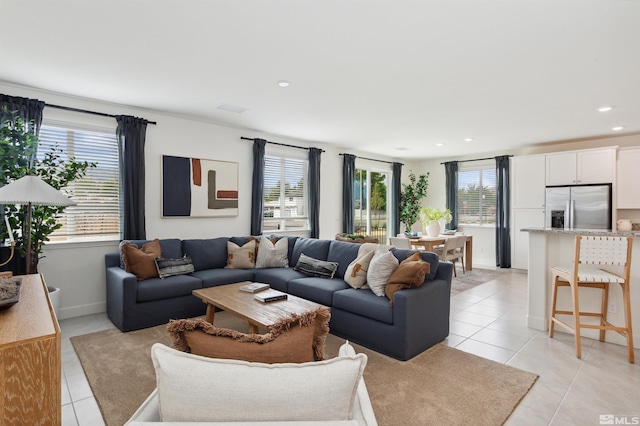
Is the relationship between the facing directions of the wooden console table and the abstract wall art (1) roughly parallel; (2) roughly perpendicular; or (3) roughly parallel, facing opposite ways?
roughly perpendicular

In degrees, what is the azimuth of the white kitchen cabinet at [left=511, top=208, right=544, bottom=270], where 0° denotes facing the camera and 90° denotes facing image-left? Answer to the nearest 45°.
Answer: approximately 0°

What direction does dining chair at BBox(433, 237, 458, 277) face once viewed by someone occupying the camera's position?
facing away from the viewer and to the left of the viewer

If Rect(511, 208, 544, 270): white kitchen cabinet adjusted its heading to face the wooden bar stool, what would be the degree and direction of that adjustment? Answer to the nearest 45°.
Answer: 0° — it already faces it

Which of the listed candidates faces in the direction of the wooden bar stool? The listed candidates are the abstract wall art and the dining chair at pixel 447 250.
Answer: the abstract wall art

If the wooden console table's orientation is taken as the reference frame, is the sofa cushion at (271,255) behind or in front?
in front

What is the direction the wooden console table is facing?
to the viewer's right

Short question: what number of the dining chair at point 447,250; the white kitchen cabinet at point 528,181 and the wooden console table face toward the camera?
1

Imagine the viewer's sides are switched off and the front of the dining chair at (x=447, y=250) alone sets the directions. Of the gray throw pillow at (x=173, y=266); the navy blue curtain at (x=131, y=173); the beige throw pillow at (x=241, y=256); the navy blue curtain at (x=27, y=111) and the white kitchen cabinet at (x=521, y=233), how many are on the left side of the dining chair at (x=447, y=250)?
4

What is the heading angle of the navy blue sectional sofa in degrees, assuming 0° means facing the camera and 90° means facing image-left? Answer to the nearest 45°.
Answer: approximately 0°

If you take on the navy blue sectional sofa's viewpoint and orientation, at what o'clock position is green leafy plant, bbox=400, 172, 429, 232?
The green leafy plant is roughly at 7 o'clock from the navy blue sectional sofa.

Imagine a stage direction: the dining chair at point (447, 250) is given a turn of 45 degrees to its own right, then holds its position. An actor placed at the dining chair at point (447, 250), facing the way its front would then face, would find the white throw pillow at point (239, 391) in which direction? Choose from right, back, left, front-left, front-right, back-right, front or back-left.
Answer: back

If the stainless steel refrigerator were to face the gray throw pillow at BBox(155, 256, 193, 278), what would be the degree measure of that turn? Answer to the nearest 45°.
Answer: approximately 45° to its right

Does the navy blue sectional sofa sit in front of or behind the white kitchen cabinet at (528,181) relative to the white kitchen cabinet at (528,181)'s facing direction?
in front

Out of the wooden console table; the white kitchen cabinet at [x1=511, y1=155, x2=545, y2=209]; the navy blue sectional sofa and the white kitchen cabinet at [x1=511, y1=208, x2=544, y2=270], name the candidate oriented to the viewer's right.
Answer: the wooden console table

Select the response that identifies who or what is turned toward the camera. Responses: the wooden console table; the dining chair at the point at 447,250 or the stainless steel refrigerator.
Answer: the stainless steel refrigerator
